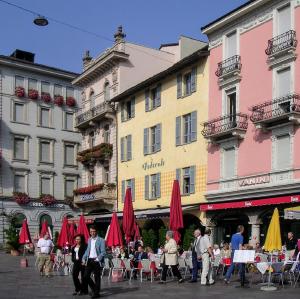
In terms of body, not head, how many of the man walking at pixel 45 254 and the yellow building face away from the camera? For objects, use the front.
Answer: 0

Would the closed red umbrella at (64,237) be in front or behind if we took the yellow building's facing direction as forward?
in front

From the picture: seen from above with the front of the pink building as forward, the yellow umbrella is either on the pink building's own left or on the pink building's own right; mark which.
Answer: on the pink building's own left

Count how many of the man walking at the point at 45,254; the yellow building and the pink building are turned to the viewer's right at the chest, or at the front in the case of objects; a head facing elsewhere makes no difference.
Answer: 0

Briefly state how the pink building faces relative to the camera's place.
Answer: facing the viewer and to the left of the viewer

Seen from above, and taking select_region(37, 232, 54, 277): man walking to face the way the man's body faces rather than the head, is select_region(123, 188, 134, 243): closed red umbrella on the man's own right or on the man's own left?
on the man's own left

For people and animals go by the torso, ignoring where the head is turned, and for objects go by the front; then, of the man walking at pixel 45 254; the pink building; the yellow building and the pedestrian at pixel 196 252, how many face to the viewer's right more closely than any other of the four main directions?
0

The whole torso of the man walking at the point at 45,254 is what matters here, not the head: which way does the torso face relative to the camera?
toward the camera

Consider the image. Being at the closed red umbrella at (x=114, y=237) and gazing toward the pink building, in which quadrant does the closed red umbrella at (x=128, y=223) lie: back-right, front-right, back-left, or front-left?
front-left
